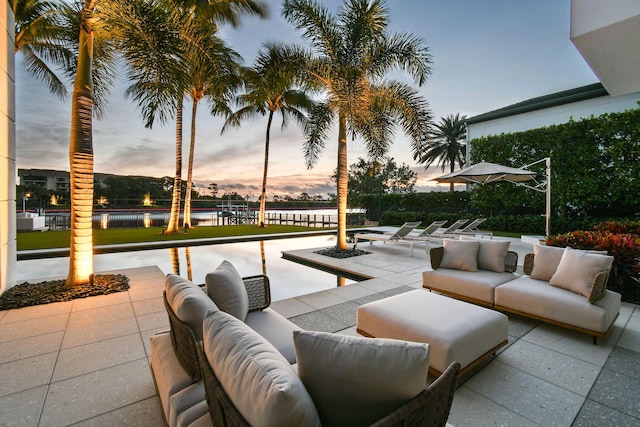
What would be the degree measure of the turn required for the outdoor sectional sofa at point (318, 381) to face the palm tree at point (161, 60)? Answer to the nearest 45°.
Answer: approximately 90° to its left

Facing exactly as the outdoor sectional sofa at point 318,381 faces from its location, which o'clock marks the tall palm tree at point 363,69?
The tall palm tree is roughly at 11 o'clock from the outdoor sectional sofa.

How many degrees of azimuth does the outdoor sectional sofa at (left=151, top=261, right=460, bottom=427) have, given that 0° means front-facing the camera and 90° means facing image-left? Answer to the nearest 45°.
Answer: approximately 225°

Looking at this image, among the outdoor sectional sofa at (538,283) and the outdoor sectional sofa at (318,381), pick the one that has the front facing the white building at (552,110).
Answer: the outdoor sectional sofa at (318,381)

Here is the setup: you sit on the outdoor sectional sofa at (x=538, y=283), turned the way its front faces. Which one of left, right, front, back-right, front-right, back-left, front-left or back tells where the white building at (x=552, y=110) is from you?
back-right

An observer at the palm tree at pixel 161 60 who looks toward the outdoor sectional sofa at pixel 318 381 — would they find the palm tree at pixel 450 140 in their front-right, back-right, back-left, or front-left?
back-left

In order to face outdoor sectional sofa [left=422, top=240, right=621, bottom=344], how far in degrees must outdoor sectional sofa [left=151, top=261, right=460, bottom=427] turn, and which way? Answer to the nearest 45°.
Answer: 0° — it already faces it

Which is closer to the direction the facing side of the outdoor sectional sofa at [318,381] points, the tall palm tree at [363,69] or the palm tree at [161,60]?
the tall palm tree

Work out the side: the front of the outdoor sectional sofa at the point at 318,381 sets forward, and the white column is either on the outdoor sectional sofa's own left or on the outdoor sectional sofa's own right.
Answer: on the outdoor sectional sofa's own left

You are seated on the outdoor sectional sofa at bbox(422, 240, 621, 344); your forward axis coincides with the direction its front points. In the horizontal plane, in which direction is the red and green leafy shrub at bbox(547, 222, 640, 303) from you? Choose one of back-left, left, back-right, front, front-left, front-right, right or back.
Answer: back

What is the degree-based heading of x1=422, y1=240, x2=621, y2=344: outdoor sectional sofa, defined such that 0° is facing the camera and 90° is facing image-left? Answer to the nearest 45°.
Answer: approximately 45°

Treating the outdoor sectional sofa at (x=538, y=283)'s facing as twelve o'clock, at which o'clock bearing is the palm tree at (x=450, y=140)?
The palm tree is roughly at 4 o'clock from the outdoor sectional sofa.
